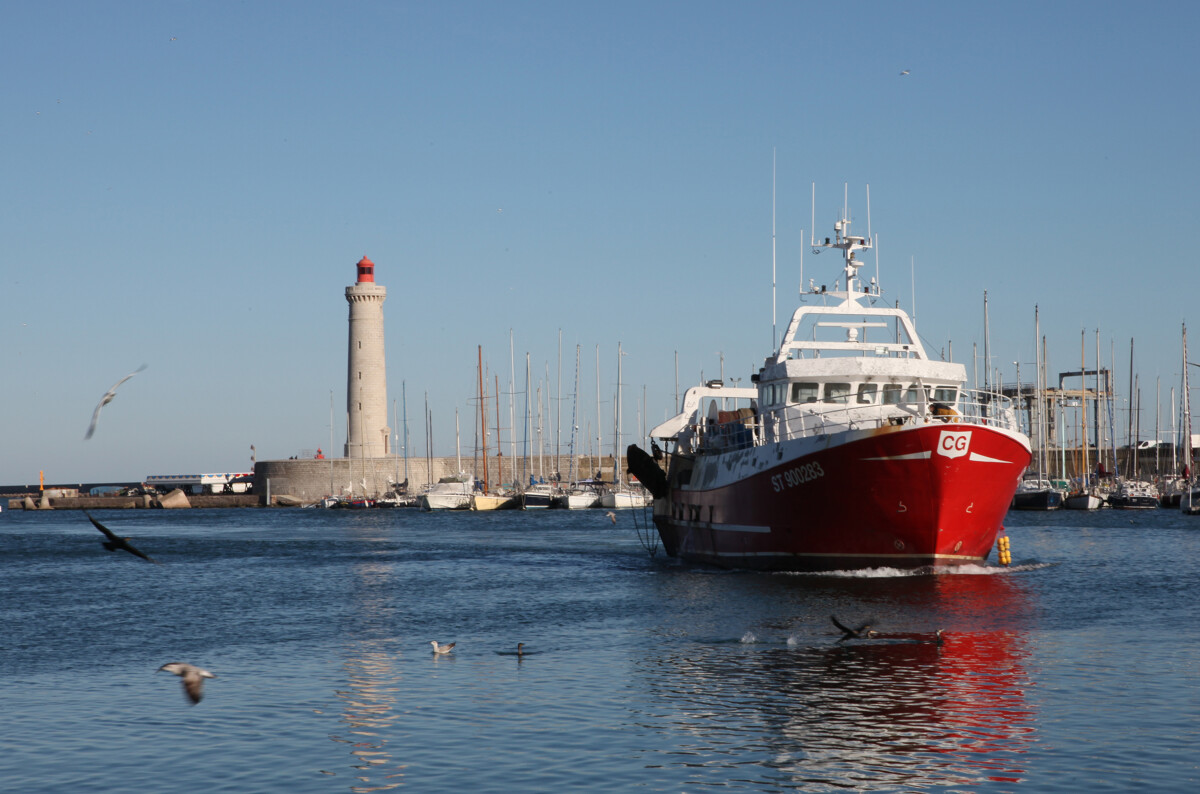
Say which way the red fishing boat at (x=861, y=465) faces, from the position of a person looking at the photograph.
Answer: facing the viewer and to the right of the viewer

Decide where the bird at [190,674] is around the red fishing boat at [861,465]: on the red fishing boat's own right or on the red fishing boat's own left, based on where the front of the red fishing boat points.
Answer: on the red fishing boat's own right
